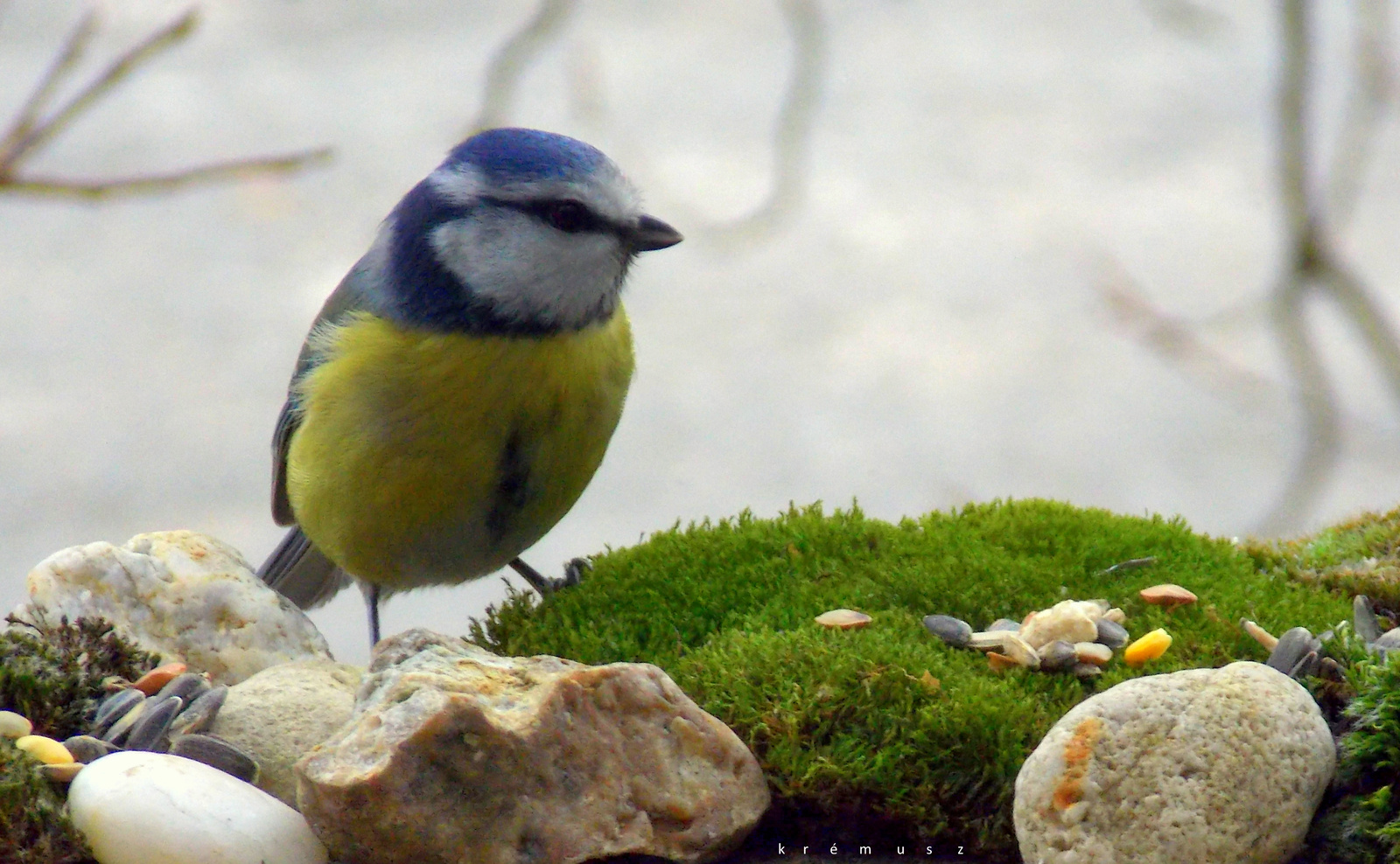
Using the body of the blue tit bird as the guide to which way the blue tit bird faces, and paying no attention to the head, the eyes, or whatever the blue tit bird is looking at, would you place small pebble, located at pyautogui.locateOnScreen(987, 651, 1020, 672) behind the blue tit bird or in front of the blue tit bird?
in front

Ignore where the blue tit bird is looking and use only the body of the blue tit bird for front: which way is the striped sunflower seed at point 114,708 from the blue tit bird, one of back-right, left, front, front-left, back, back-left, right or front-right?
right

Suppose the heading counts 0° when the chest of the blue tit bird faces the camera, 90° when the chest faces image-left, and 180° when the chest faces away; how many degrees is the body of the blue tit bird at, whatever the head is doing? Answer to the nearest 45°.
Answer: approximately 315°

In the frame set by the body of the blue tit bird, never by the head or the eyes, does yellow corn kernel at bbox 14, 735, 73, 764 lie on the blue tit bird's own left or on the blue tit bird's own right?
on the blue tit bird's own right

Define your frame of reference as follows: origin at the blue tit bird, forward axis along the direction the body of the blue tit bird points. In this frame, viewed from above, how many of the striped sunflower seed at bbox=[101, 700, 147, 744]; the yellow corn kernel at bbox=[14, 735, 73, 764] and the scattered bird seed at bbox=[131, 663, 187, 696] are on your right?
3

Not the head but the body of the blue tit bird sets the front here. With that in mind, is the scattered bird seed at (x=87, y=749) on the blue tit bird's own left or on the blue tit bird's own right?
on the blue tit bird's own right

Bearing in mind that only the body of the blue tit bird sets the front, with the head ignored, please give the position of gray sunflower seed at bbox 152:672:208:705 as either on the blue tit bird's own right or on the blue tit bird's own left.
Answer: on the blue tit bird's own right

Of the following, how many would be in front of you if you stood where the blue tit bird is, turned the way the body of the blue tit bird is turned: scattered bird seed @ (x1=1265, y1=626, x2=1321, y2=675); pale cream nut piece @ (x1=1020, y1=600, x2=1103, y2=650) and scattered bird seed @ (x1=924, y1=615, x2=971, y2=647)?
3
